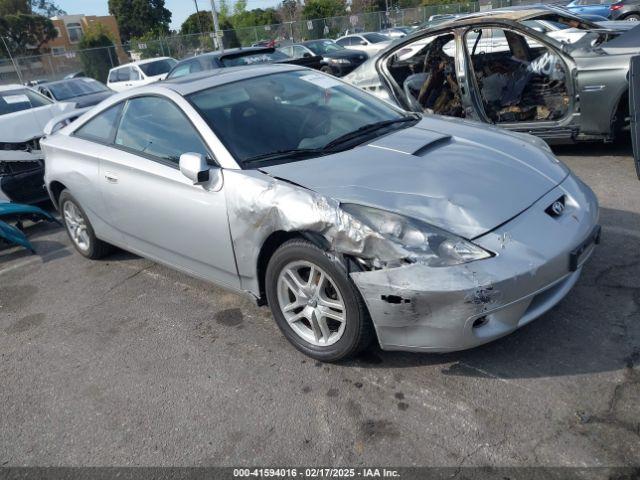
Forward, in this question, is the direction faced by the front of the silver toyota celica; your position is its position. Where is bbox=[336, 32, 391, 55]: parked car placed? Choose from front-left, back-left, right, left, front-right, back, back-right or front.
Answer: back-left

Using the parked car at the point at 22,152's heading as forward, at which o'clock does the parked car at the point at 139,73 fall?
the parked car at the point at 139,73 is roughly at 8 o'clock from the parked car at the point at 22,152.

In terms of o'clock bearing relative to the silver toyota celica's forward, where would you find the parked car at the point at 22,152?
The parked car is roughly at 6 o'clock from the silver toyota celica.

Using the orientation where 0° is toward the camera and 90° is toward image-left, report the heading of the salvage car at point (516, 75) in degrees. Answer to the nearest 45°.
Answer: approximately 315°

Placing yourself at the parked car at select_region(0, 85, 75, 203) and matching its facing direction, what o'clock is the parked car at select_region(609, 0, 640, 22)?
the parked car at select_region(609, 0, 640, 22) is roughly at 10 o'clock from the parked car at select_region(0, 85, 75, 203).

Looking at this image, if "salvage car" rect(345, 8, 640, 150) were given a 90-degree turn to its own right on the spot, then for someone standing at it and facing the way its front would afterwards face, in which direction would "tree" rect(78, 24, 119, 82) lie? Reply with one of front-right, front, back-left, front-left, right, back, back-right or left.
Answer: right

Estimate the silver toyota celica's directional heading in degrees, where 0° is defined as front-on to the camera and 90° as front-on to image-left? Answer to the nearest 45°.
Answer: approximately 315°
